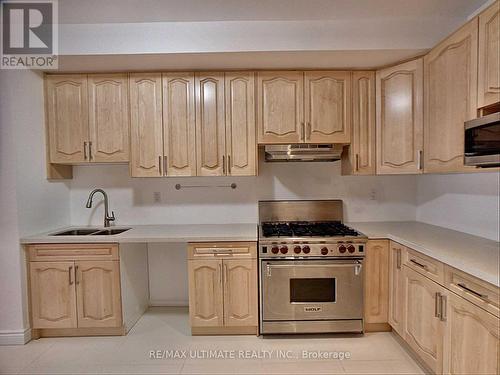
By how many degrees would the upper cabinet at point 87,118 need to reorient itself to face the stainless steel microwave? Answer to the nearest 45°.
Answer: approximately 45° to its left

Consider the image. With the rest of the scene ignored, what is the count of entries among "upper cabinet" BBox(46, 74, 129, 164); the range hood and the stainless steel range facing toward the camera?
3

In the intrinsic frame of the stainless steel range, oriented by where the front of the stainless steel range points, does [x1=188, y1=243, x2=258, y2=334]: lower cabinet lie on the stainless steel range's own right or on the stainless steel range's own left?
on the stainless steel range's own right

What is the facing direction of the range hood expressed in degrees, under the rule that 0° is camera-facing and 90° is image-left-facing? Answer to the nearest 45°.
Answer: approximately 0°

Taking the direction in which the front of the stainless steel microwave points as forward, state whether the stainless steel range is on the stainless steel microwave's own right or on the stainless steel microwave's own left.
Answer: on the stainless steel microwave's own right

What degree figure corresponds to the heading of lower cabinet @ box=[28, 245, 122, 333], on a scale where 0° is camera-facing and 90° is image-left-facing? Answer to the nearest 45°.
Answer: approximately 0°

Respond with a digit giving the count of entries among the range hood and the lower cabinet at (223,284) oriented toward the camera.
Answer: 2

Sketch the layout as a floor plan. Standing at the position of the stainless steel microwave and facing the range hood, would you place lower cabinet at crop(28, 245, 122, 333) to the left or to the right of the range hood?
left

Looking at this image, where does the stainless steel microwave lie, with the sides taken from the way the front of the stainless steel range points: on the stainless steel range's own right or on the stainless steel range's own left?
on the stainless steel range's own left

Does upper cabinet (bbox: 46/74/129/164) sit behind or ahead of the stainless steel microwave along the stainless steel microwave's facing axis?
ahead

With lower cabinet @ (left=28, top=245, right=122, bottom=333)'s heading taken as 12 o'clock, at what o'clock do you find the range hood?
The range hood is roughly at 10 o'clock from the lower cabinet.
